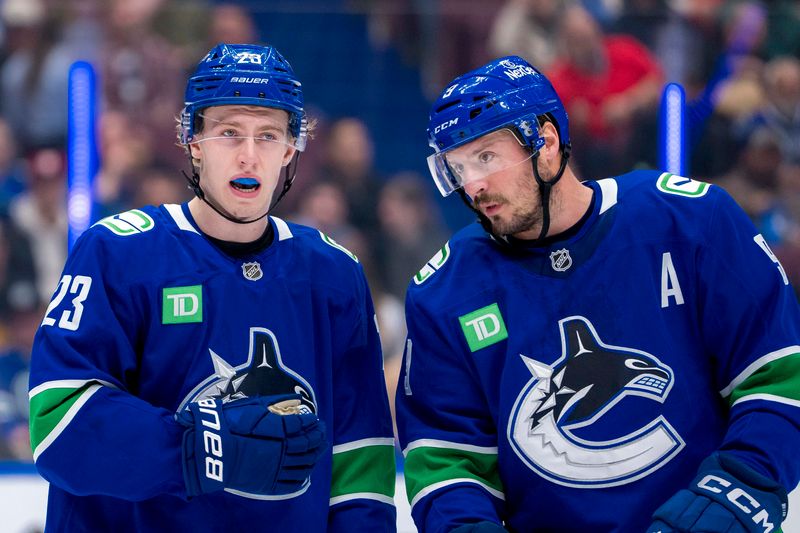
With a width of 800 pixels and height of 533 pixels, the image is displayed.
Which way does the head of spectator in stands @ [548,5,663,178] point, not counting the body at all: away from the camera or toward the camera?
toward the camera

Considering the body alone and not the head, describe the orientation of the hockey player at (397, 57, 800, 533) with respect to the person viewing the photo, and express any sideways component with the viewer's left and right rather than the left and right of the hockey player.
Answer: facing the viewer

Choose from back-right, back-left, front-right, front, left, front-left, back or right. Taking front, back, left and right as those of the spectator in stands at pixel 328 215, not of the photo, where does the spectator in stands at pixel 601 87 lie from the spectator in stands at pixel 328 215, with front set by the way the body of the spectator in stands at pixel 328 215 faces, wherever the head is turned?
left

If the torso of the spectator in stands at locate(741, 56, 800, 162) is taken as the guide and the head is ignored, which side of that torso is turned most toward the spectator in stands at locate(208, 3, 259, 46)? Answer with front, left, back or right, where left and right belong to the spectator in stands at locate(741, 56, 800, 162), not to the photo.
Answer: right

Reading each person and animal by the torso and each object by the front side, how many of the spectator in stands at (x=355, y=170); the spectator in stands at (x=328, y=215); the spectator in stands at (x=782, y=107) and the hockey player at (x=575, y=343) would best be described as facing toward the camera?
4

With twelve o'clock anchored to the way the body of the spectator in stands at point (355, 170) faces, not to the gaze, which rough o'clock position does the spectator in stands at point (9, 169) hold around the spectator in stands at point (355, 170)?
the spectator in stands at point (9, 169) is roughly at 3 o'clock from the spectator in stands at point (355, 170).

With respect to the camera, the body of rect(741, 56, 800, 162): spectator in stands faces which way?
toward the camera

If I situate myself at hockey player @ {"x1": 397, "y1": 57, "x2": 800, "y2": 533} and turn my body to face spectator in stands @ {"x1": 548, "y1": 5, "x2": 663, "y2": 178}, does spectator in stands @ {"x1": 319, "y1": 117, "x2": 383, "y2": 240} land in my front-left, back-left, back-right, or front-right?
front-left

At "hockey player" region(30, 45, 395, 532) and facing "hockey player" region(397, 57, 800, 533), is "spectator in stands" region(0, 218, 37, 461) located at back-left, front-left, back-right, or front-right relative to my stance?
back-left

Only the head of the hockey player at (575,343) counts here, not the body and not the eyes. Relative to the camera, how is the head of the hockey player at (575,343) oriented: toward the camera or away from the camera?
toward the camera

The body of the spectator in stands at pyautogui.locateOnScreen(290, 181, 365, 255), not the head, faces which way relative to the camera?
toward the camera

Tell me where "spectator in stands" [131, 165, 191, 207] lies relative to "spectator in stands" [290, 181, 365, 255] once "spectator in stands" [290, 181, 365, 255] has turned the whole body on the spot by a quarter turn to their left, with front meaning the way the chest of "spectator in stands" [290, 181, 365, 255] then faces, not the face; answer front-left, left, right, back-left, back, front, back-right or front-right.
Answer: back
